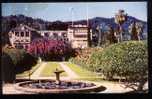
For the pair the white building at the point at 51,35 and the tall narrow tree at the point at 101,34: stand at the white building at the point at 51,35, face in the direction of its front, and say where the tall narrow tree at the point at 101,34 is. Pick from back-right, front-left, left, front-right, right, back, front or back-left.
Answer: left

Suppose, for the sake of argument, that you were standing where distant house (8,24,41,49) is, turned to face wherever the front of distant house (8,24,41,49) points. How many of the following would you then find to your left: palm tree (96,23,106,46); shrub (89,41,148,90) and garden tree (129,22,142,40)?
3

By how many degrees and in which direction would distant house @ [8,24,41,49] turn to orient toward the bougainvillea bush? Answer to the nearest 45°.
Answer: approximately 90° to its left

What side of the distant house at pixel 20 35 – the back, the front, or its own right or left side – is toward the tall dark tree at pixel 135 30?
left

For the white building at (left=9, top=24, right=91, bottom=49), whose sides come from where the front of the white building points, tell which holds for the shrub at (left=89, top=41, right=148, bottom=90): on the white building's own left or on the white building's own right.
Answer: on the white building's own left

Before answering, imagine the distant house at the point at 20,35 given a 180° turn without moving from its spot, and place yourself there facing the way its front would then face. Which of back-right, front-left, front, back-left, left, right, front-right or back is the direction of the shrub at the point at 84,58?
right

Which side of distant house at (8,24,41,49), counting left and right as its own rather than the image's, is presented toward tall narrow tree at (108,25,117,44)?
left

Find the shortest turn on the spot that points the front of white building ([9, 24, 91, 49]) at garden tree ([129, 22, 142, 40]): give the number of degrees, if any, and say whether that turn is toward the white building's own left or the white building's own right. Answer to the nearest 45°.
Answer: approximately 90° to the white building's own left

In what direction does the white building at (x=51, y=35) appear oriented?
toward the camera
